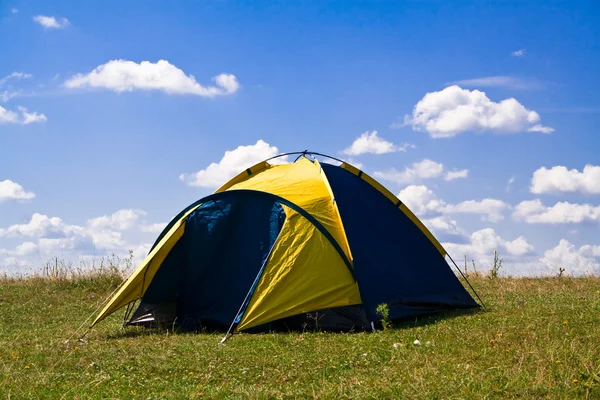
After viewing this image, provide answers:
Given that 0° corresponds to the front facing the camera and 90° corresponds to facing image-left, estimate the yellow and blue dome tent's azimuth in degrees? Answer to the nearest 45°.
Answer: approximately 45°
